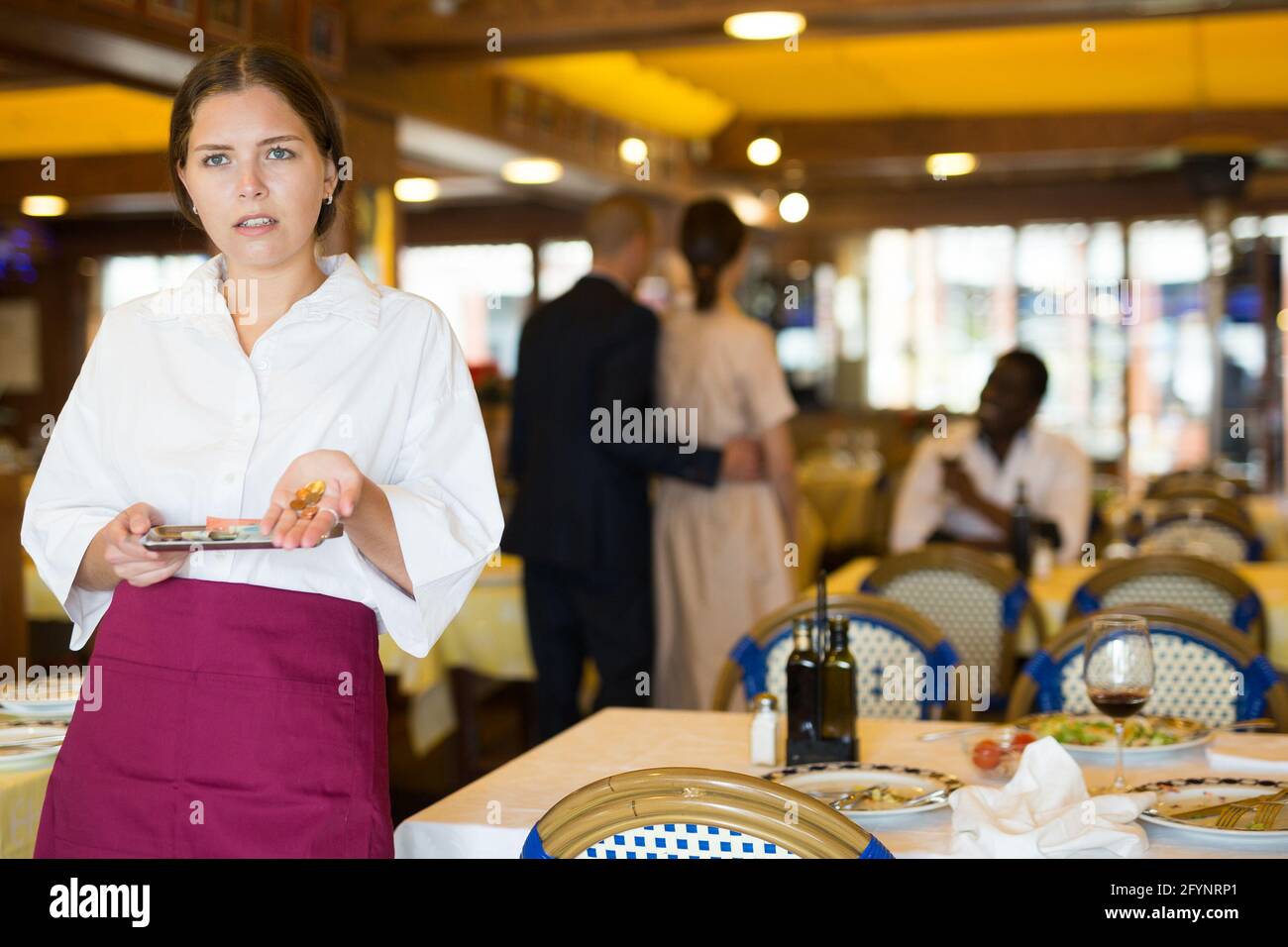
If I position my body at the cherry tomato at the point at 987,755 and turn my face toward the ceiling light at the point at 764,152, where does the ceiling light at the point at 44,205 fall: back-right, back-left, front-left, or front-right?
front-left

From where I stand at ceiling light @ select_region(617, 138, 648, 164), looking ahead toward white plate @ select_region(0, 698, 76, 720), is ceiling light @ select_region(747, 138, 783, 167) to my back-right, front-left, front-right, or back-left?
back-left

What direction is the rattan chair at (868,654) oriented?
toward the camera

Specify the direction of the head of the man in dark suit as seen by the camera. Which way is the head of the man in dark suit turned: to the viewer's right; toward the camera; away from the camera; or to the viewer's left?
away from the camera

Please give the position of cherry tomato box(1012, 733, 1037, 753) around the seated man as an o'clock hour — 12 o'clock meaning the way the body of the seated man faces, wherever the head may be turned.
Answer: The cherry tomato is roughly at 12 o'clock from the seated man.

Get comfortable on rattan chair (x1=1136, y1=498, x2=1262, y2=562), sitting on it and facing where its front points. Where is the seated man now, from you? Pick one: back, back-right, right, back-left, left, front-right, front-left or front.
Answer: front-right

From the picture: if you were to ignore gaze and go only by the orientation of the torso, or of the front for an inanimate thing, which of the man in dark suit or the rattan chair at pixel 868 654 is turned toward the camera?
the rattan chair

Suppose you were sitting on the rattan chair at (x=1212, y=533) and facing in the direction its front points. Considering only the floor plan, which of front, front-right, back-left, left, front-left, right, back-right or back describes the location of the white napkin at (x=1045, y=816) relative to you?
front

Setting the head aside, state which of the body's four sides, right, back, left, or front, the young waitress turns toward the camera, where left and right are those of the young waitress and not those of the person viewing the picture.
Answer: front

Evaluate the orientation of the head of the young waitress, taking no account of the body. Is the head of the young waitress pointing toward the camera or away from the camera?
toward the camera

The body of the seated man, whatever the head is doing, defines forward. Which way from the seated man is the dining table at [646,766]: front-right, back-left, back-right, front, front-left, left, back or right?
front

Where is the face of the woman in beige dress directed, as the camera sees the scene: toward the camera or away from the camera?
away from the camera

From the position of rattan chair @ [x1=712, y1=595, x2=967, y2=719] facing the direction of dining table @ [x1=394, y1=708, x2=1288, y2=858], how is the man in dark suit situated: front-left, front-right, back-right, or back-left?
back-right

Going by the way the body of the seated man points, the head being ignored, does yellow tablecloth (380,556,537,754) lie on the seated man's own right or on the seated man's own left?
on the seated man's own right
